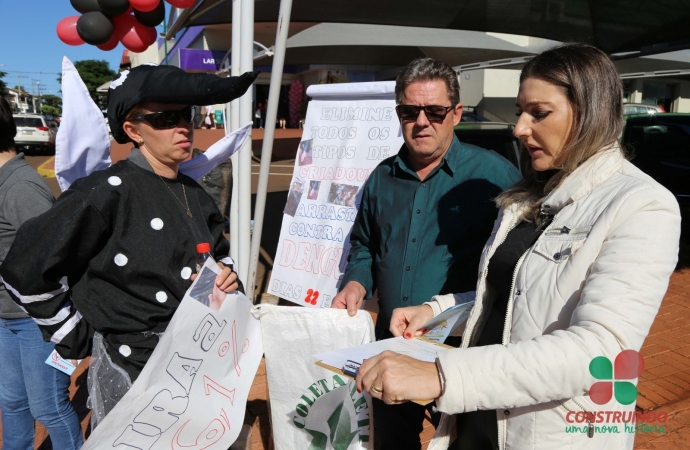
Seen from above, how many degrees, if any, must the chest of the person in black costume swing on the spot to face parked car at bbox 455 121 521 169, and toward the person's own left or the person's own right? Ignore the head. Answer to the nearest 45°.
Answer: approximately 90° to the person's own left

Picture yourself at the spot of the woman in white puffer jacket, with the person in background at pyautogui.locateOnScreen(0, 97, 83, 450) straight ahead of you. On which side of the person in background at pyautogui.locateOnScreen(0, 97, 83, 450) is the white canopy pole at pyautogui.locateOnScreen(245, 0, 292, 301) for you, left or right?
right
